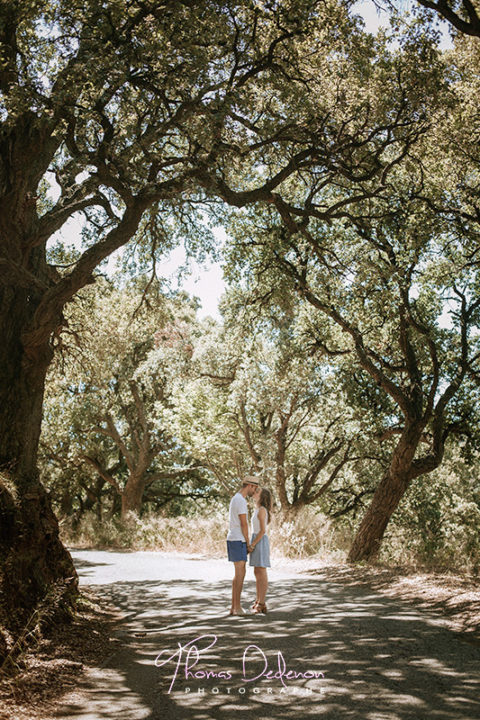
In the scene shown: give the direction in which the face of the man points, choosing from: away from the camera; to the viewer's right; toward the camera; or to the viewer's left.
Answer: to the viewer's right

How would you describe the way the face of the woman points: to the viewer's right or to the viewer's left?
to the viewer's left

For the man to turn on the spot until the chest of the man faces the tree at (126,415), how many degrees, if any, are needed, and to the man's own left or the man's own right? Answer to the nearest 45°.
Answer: approximately 90° to the man's own left

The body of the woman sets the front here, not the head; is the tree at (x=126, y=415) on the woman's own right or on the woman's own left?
on the woman's own right

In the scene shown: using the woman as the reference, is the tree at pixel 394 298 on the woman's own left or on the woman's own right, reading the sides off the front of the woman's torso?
on the woman's own right

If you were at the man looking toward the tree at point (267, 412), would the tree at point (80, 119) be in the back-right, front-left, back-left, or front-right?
back-left

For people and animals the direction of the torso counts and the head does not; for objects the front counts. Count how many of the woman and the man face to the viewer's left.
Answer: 1

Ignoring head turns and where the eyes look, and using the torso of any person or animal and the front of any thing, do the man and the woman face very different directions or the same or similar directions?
very different directions

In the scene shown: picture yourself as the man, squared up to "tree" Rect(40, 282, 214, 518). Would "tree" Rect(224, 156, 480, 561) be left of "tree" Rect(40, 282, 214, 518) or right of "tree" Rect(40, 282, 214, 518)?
right

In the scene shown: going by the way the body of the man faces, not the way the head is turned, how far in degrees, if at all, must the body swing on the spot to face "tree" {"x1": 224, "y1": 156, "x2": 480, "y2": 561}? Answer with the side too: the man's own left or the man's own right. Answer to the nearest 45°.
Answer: approximately 45° to the man's own left

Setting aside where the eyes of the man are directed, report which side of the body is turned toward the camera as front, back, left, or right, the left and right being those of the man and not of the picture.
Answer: right

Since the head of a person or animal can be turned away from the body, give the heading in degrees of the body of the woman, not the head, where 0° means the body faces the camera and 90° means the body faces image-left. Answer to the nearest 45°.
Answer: approximately 90°
